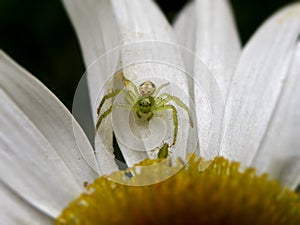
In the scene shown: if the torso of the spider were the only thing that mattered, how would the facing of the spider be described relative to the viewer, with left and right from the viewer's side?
facing the viewer
